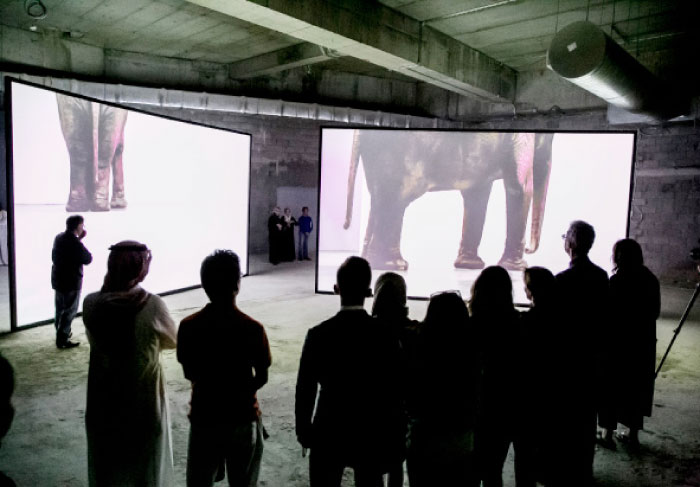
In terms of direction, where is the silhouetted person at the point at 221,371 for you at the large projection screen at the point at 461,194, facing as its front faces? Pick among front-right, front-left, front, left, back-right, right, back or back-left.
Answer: front

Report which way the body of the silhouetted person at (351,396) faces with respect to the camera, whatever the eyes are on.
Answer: away from the camera

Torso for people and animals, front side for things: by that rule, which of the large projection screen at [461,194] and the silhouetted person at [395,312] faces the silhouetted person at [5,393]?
the large projection screen

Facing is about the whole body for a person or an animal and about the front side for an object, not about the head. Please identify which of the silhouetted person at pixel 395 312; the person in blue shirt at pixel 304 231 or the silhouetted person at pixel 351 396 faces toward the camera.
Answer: the person in blue shirt at pixel 304 231

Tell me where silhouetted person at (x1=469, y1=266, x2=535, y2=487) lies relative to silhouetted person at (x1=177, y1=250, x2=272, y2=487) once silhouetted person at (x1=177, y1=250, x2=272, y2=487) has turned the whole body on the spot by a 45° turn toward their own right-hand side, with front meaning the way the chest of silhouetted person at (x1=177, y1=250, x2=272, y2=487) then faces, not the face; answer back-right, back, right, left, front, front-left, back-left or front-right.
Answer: front-right

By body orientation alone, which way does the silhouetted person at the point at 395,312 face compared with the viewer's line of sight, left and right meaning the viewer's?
facing away from the viewer

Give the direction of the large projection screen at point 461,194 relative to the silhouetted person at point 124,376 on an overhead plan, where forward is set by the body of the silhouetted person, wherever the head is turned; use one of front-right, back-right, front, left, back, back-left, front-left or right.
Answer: front

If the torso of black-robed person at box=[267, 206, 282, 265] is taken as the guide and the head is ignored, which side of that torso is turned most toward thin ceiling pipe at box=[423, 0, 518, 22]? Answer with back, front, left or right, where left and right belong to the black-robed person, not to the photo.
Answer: front

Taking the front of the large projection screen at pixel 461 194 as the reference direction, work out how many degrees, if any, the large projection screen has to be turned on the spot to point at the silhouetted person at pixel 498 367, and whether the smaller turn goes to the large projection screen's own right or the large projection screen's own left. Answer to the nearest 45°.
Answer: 0° — it already faces them

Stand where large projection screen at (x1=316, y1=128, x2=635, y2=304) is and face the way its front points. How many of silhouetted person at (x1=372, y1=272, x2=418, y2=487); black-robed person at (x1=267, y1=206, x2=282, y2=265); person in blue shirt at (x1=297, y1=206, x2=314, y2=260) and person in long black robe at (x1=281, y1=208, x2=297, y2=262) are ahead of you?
1

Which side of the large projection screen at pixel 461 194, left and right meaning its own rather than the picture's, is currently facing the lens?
front

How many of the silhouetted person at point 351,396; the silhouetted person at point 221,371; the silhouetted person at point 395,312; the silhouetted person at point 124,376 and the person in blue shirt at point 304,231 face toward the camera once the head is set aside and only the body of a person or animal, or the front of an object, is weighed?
1

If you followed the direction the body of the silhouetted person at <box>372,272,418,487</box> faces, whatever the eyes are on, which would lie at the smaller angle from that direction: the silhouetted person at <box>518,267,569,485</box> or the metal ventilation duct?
the metal ventilation duct

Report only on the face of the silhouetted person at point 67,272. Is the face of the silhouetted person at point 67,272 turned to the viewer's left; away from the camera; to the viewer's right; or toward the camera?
to the viewer's right

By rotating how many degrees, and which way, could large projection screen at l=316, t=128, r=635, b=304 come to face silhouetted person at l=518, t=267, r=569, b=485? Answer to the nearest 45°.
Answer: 0° — it already faces them

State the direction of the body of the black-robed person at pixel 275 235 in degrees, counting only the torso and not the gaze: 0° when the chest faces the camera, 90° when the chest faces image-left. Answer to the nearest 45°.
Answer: approximately 315°

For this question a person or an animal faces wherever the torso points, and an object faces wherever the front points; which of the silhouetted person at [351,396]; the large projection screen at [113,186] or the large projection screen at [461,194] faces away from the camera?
the silhouetted person
